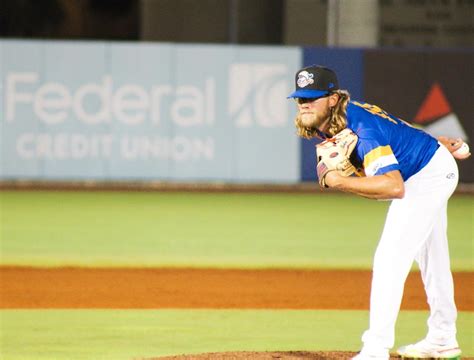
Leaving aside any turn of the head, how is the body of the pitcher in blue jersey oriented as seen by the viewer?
to the viewer's left
